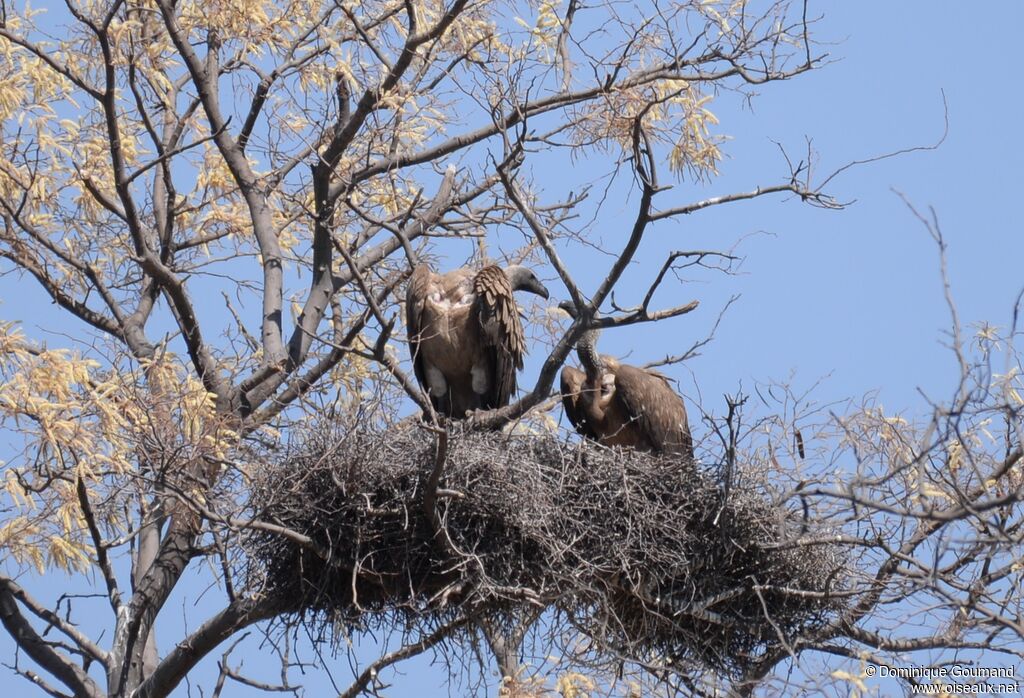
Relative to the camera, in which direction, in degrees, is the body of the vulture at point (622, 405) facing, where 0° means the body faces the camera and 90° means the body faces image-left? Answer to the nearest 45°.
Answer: approximately 45°
